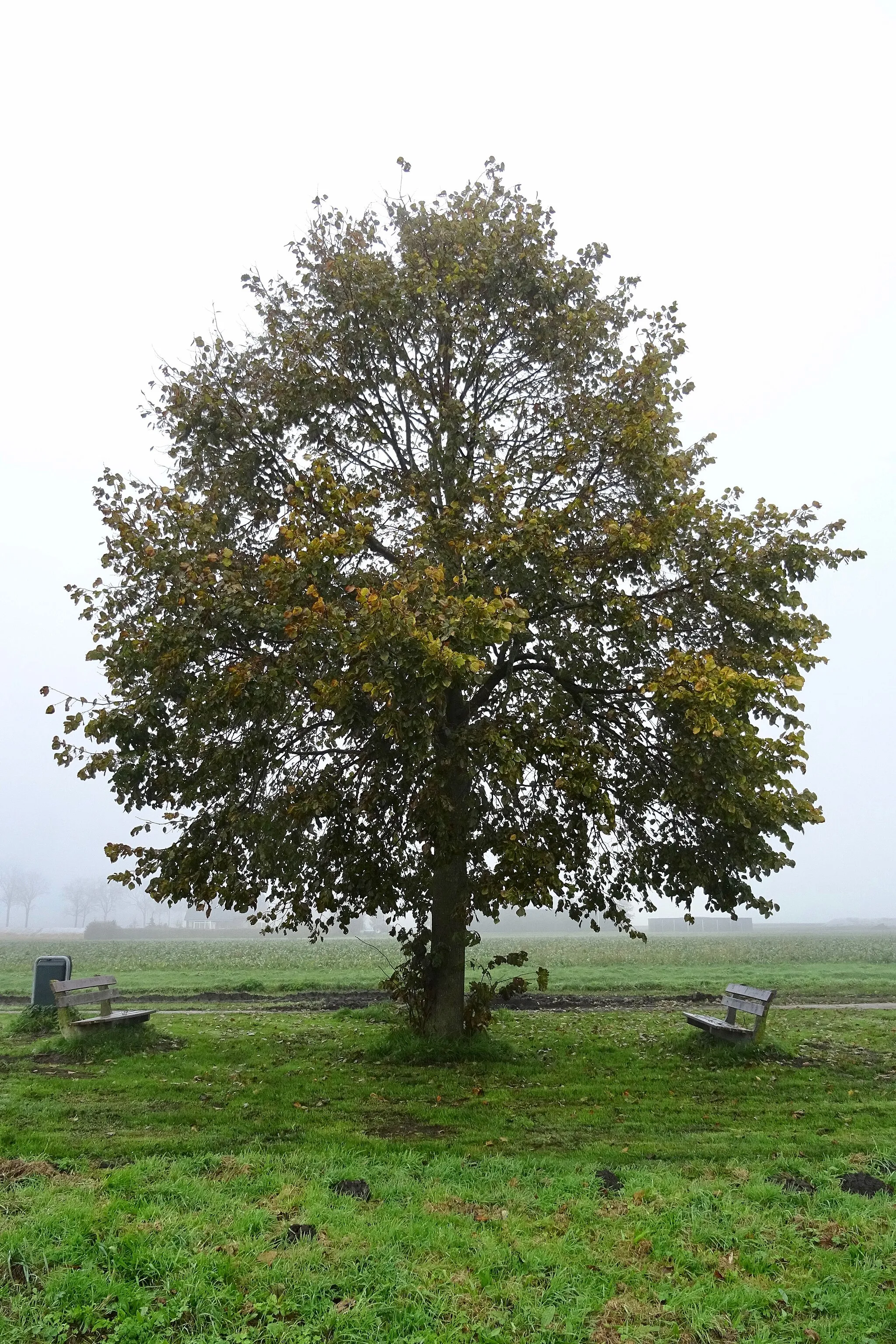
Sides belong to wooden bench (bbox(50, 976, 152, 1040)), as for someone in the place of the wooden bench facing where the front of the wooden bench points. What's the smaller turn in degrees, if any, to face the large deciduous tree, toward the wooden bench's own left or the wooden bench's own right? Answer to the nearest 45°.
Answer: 0° — it already faces it

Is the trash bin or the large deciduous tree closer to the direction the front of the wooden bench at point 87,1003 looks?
the large deciduous tree

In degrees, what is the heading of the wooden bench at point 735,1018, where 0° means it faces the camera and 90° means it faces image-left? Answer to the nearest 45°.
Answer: approximately 45°

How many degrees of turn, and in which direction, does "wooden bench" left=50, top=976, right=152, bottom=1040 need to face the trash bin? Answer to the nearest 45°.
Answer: approximately 135° to its left

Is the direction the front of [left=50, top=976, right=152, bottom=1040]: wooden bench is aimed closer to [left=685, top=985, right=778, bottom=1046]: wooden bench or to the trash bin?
the wooden bench

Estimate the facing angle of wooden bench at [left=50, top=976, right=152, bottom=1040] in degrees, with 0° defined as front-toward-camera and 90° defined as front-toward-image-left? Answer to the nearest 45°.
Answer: approximately 315°

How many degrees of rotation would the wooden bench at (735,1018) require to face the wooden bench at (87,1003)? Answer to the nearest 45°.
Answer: approximately 45° to its right
